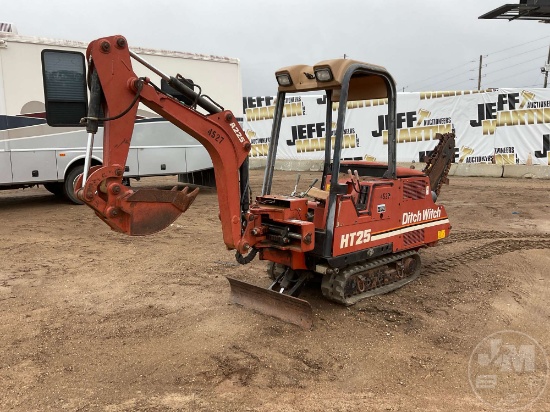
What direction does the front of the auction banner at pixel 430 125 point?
toward the camera

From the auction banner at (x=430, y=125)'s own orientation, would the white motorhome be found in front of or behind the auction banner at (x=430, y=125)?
in front

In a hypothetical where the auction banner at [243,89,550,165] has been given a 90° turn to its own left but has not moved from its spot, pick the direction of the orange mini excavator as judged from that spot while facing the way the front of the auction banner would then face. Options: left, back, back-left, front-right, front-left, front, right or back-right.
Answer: right

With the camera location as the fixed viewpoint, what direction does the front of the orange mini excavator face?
facing the viewer and to the left of the viewer

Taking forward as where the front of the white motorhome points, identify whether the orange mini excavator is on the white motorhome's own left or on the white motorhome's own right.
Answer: on the white motorhome's own left

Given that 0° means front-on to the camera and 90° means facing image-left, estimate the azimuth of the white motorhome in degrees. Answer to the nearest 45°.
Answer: approximately 45°

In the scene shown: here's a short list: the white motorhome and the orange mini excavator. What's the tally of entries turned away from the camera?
0
